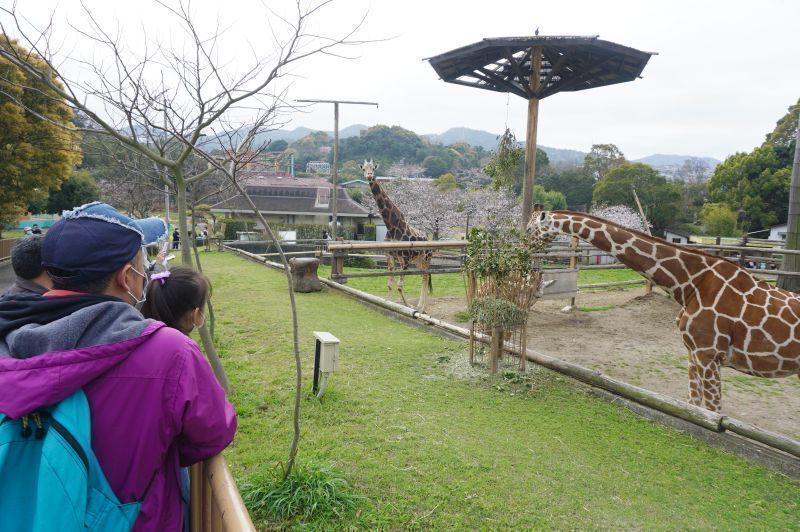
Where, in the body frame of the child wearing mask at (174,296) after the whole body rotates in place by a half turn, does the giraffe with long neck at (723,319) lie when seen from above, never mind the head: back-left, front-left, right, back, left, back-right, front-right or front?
back-left

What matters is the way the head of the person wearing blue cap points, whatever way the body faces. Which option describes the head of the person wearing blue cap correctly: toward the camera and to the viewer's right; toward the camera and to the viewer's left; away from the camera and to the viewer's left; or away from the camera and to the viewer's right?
away from the camera and to the viewer's right

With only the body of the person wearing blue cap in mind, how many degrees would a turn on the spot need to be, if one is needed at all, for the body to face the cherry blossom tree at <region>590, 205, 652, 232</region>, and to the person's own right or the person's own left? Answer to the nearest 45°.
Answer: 0° — they already face it

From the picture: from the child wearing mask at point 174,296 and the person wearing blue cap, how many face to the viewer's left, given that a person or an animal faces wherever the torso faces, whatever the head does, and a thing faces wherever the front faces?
0

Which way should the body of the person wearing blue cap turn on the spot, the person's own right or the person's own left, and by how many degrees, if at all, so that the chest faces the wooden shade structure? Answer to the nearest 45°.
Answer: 0° — they already face it

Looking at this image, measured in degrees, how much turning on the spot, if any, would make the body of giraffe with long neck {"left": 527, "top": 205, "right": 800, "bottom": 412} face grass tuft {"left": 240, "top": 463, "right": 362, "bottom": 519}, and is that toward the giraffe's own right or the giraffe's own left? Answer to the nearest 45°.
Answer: approximately 45° to the giraffe's own left

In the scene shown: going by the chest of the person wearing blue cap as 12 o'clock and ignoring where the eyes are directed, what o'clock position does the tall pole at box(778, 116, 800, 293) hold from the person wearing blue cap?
The tall pole is roughly at 1 o'clock from the person wearing blue cap.

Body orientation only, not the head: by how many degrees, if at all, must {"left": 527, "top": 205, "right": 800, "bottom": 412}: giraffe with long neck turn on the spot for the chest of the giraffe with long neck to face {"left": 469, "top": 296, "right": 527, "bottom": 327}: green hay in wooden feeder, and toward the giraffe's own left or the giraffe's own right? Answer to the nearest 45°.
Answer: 0° — it already faces it

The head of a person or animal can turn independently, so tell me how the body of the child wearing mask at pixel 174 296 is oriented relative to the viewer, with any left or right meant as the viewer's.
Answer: facing away from the viewer and to the right of the viewer

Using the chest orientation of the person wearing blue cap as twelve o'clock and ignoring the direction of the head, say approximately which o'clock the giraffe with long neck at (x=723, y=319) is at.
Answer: The giraffe with long neck is roughly at 1 o'clock from the person wearing blue cap.

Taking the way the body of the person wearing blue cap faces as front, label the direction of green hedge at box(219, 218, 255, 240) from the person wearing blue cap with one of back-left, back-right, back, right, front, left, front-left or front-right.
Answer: front-left

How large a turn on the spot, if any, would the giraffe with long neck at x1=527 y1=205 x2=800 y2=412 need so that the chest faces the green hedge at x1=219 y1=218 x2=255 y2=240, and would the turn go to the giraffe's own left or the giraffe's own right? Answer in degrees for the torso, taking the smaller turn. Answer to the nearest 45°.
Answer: approximately 45° to the giraffe's own right

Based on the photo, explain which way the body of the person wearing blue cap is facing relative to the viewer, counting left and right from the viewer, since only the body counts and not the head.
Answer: facing away from the viewer and to the right of the viewer

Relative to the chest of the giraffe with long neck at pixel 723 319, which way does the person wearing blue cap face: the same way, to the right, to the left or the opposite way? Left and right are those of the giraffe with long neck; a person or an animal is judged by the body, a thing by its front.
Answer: to the right

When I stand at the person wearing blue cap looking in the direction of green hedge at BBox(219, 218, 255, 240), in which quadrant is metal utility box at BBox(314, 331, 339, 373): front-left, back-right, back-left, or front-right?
front-right

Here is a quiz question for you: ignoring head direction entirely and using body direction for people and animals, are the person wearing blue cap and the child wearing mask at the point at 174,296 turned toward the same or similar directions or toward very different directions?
same or similar directions

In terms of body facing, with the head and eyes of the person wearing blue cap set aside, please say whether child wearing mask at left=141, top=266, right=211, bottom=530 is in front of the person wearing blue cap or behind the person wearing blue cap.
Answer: in front

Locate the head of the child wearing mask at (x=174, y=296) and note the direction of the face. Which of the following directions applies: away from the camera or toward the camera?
away from the camera

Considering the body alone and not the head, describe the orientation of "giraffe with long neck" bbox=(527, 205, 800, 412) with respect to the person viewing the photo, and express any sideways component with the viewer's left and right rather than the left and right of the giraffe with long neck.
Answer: facing to the left of the viewer

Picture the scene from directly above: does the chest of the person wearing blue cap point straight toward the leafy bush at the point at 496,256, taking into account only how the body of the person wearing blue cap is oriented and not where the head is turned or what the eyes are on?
yes
